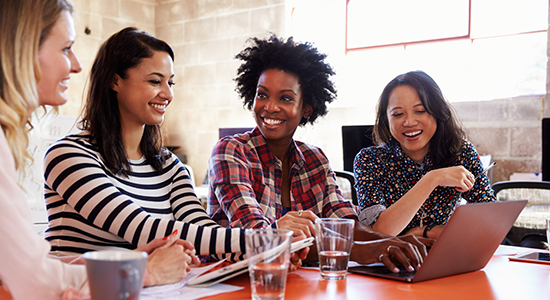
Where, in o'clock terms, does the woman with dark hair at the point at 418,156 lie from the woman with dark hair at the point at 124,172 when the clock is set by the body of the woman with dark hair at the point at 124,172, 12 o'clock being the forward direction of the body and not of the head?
the woman with dark hair at the point at 418,156 is roughly at 10 o'clock from the woman with dark hair at the point at 124,172.

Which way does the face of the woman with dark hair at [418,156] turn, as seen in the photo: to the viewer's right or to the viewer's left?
to the viewer's left

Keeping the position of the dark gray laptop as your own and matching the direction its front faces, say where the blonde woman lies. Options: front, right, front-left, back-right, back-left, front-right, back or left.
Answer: left

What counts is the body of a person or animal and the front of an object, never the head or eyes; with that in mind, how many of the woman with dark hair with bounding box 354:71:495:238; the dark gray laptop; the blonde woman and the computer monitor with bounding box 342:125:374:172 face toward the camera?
2

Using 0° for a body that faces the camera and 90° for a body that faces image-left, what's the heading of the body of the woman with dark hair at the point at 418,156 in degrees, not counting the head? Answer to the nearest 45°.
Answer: approximately 0°

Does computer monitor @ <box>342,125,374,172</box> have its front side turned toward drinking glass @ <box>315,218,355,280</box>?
yes

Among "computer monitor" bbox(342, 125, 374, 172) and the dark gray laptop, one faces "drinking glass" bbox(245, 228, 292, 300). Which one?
the computer monitor

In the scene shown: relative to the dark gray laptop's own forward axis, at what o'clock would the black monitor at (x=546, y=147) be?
The black monitor is roughly at 2 o'clock from the dark gray laptop.

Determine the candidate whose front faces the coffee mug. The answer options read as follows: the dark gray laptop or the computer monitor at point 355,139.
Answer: the computer monitor

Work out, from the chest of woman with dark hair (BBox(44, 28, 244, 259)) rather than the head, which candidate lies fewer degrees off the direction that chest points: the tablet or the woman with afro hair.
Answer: the tablet

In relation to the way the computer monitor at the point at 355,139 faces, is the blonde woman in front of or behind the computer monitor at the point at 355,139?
in front

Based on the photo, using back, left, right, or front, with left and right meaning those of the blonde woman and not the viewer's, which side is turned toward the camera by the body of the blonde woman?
right

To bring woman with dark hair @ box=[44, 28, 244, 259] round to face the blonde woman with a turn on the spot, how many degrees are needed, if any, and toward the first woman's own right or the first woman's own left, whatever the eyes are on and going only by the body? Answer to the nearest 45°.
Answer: approximately 45° to the first woman's own right

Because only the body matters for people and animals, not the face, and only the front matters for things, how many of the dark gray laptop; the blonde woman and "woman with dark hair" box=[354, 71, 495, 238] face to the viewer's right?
1
